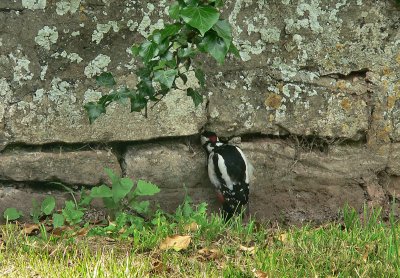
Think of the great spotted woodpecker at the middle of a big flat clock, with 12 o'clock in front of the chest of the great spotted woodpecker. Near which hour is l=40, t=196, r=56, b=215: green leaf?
The green leaf is roughly at 10 o'clock from the great spotted woodpecker.

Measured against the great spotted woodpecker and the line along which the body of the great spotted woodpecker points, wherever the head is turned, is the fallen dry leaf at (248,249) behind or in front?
behind

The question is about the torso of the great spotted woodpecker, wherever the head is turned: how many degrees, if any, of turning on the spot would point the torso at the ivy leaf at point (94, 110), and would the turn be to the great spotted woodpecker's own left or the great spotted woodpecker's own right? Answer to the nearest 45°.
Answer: approximately 90° to the great spotted woodpecker's own left

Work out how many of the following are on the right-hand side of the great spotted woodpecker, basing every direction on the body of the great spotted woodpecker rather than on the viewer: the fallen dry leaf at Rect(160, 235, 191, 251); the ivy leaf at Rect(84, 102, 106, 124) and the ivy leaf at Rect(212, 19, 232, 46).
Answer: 0

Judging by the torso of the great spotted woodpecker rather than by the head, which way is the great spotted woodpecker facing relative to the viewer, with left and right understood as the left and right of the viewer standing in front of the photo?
facing away from the viewer and to the left of the viewer

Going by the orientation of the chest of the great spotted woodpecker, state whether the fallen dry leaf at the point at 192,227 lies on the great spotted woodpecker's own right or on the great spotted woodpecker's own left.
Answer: on the great spotted woodpecker's own left

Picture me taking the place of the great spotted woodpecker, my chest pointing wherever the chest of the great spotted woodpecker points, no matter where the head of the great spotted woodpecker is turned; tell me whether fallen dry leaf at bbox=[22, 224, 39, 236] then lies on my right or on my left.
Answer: on my left

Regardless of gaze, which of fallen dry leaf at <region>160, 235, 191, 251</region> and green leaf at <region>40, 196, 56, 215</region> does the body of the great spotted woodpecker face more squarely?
the green leaf

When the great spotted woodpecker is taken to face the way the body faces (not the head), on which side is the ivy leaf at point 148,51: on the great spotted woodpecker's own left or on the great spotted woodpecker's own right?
on the great spotted woodpecker's own left

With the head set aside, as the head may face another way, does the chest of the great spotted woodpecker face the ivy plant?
no
